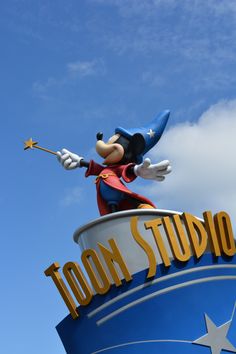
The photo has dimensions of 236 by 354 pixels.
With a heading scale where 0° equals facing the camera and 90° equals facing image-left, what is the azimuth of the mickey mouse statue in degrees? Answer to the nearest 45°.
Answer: approximately 45°
